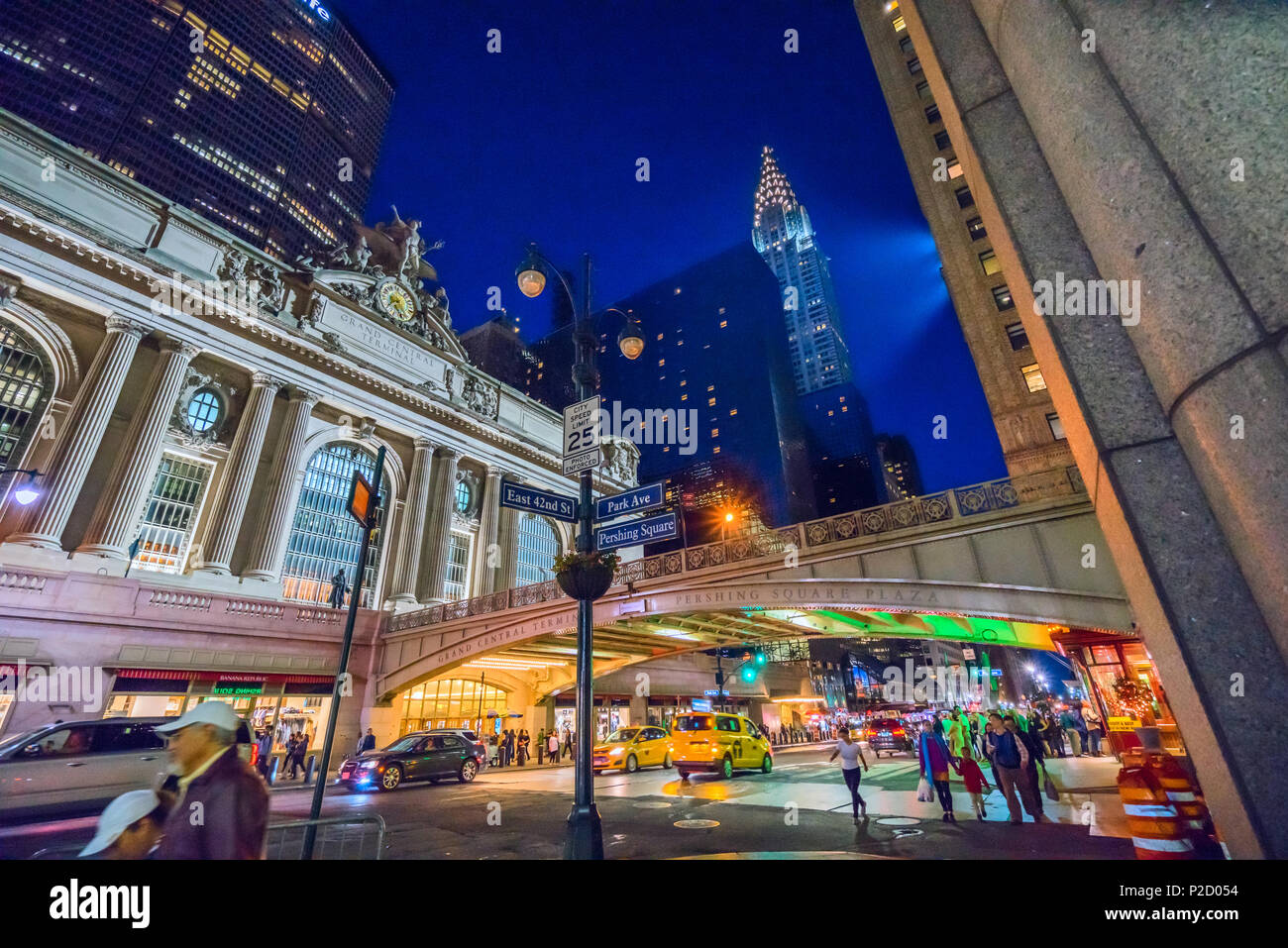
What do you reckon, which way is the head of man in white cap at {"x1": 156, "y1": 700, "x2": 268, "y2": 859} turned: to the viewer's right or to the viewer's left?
to the viewer's left

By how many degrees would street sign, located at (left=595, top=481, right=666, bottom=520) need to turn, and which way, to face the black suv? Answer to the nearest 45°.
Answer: approximately 180°

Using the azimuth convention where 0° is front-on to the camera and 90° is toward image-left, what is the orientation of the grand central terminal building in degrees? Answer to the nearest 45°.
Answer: approximately 315°

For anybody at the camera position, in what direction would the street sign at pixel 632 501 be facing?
facing the viewer and to the left of the viewer

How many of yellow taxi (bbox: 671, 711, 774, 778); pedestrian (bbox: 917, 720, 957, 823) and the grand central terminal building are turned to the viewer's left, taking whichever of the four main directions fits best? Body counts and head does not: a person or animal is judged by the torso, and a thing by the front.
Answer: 0

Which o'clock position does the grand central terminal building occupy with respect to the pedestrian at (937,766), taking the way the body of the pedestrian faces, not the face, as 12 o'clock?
The grand central terminal building is roughly at 3 o'clock from the pedestrian.

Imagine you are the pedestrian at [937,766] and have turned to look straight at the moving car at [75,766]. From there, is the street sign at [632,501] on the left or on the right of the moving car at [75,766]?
left
